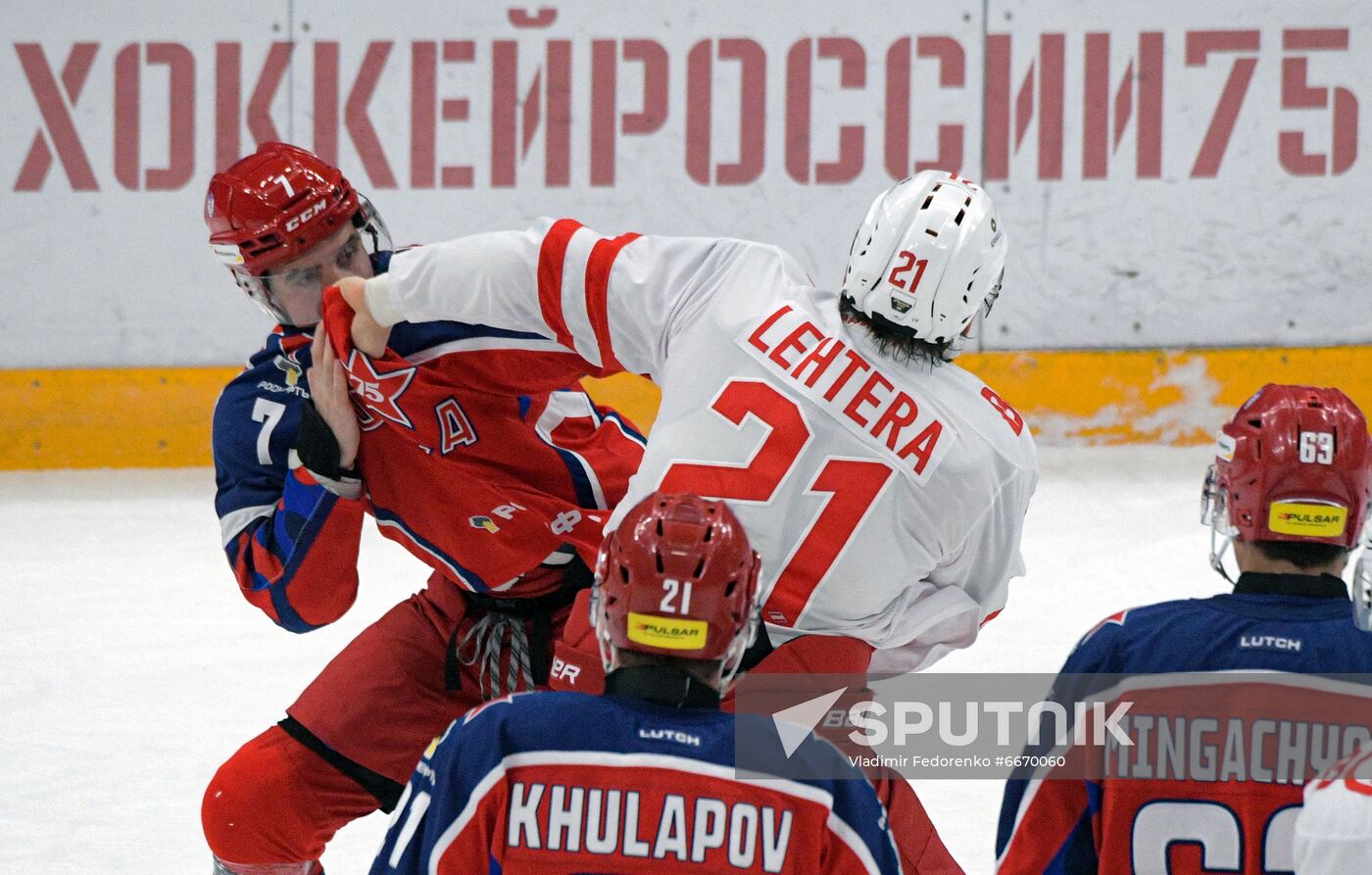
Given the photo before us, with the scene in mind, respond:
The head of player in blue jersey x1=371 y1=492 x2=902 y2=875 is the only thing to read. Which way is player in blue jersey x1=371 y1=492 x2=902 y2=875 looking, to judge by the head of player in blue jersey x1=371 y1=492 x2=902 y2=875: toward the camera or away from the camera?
away from the camera

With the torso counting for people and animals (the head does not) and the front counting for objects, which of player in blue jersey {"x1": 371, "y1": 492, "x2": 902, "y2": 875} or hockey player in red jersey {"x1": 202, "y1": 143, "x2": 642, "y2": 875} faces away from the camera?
the player in blue jersey

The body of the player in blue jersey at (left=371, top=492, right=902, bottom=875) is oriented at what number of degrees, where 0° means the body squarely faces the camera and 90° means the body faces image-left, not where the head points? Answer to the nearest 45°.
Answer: approximately 180°

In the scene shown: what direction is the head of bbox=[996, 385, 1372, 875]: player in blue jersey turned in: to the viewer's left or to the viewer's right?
to the viewer's left

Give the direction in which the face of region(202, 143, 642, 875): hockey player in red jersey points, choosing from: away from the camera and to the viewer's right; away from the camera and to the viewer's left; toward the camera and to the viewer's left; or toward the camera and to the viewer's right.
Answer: toward the camera and to the viewer's right

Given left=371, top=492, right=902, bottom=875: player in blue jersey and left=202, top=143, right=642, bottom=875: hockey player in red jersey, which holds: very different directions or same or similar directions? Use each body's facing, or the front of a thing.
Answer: very different directions

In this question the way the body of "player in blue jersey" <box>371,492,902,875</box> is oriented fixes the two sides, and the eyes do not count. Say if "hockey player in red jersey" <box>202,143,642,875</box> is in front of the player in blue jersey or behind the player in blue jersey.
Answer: in front

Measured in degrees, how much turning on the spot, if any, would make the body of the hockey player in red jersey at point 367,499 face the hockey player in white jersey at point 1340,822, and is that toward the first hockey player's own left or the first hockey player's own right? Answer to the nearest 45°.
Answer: approximately 45° to the first hockey player's own left

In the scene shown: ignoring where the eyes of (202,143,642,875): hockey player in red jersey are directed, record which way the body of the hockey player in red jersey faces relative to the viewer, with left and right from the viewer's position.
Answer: facing the viewer

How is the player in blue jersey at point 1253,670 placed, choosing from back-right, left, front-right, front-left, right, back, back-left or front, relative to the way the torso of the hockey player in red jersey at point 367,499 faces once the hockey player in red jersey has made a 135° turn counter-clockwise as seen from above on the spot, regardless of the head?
right
